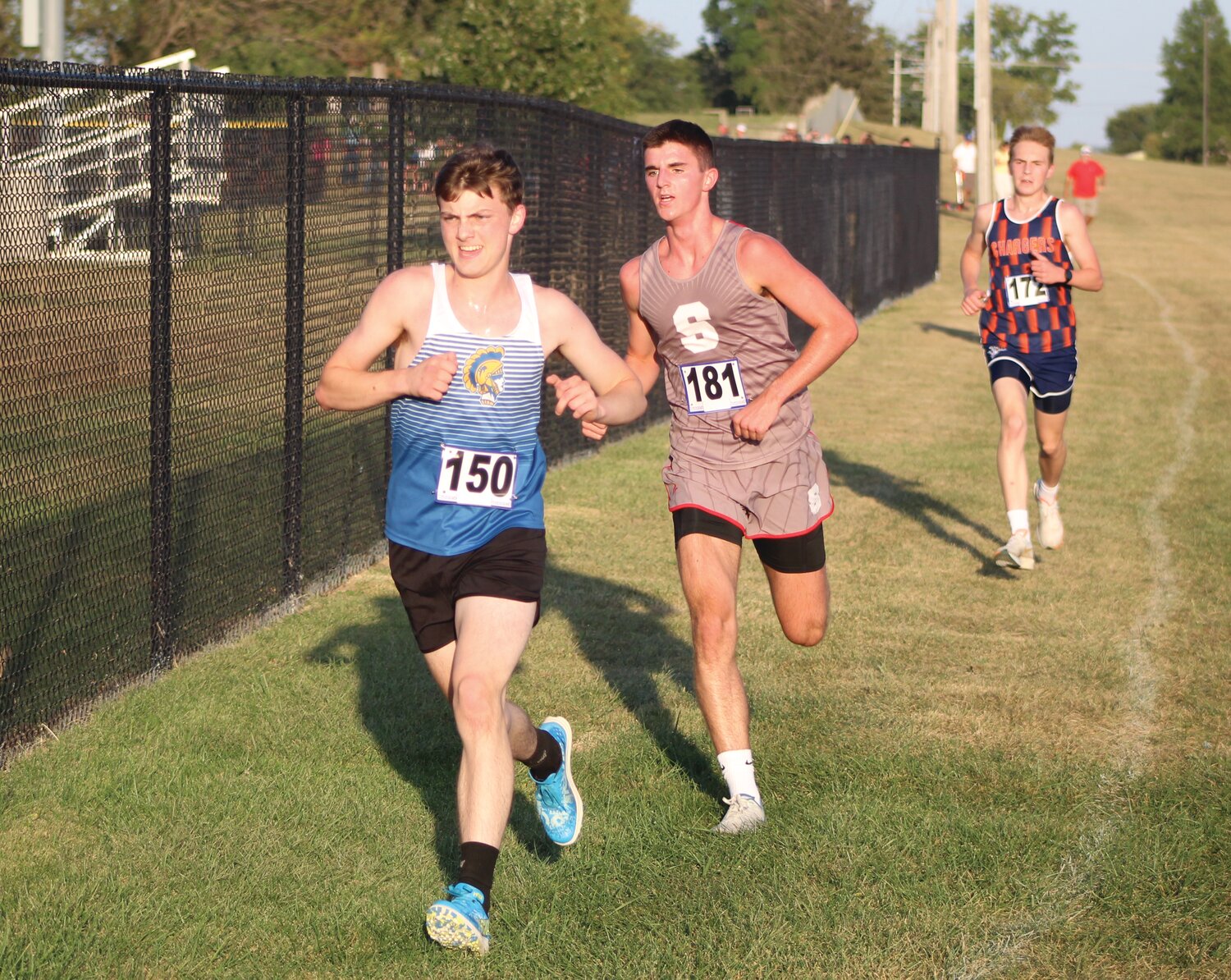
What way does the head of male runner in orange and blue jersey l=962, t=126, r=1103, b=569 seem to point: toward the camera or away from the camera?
toward the camera

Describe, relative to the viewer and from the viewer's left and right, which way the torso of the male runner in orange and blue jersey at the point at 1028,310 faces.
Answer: facing the viewer

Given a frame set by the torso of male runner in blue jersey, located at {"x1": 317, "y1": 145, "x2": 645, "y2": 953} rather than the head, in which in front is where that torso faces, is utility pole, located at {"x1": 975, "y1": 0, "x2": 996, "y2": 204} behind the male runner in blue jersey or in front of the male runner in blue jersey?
behind

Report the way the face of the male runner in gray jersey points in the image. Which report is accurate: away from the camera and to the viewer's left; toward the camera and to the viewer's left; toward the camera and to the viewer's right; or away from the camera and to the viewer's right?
toward the camera and to the viewer's left

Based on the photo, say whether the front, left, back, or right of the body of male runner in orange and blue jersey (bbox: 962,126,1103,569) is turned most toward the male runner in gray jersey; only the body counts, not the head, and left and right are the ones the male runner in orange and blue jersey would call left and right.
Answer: front

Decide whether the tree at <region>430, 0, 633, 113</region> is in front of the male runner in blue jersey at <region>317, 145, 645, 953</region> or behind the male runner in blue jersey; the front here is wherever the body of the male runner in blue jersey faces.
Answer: behind

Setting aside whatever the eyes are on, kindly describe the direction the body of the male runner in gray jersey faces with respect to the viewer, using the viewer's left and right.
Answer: facing the viewer and to the left of the viewer

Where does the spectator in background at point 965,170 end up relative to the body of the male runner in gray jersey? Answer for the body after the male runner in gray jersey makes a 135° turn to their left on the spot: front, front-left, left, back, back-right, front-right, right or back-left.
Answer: left

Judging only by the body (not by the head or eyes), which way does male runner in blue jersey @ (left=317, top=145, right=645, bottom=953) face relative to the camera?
toward the camera

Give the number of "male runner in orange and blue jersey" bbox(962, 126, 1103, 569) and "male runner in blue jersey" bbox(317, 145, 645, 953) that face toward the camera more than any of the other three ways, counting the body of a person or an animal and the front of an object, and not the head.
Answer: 2
